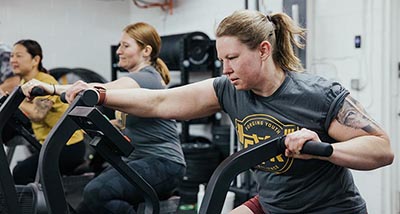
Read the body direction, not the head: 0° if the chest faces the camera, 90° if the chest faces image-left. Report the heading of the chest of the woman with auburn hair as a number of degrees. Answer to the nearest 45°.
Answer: approximately 90°

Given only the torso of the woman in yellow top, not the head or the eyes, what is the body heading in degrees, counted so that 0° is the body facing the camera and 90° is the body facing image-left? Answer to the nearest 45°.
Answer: approximately 45°

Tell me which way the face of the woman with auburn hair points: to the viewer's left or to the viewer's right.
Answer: to the viewer's left

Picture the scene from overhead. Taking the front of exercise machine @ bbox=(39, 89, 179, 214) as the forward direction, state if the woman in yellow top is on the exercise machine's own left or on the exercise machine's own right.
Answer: on the exercise machine's own right

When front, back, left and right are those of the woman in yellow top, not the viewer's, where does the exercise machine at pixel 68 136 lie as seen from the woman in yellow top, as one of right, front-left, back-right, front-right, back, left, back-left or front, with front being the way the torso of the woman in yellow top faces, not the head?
front-left

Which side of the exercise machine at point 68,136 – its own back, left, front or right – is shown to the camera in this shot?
left

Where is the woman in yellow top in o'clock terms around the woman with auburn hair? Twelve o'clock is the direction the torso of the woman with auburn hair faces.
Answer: The woman in yellow top is roughly at 2 o'clock from the woman with auburn hair.

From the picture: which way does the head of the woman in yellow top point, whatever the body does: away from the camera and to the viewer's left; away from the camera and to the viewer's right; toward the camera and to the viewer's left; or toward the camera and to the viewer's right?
toward the camera and to the viewer's left
